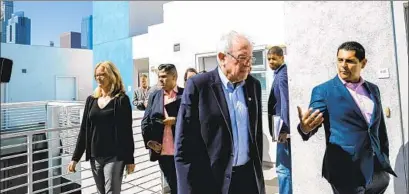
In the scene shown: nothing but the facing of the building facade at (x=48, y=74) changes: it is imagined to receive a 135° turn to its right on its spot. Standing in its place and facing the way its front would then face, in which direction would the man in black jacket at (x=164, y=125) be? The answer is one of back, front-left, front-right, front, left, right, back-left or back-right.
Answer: back-left

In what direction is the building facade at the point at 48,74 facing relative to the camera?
toward the camera

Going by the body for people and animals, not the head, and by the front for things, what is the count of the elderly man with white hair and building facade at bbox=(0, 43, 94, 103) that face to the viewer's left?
0

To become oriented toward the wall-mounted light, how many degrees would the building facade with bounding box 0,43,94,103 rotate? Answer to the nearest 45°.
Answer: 0° — it already faces it

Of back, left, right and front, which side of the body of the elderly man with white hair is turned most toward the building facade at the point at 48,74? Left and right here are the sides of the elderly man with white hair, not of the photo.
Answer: back

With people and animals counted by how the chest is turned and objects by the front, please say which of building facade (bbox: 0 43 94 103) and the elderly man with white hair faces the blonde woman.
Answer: the building facade

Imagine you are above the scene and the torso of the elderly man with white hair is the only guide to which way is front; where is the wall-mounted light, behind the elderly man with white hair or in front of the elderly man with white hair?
behind

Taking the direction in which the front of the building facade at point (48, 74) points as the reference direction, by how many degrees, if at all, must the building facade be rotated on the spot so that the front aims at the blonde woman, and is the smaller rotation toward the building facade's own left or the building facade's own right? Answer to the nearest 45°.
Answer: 0° — it already faces them

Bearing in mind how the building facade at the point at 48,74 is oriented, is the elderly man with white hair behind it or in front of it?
in front

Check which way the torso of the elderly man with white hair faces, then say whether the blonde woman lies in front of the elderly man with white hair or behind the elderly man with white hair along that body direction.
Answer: behind
